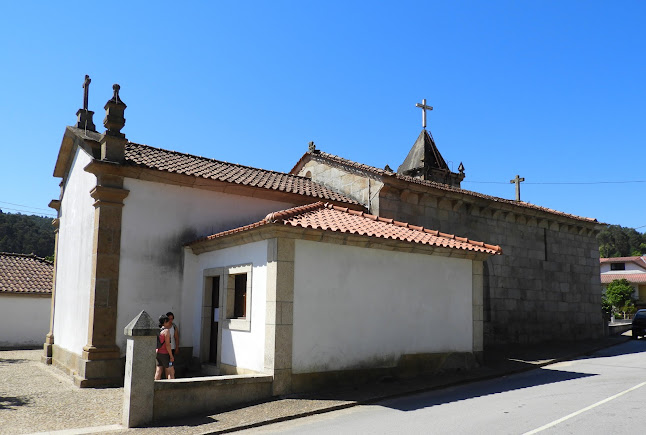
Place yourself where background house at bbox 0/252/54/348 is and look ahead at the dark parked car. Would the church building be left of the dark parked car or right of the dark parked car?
right

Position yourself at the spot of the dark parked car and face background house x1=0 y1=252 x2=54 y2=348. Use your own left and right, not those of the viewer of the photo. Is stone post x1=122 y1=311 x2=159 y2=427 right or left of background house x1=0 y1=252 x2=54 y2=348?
left

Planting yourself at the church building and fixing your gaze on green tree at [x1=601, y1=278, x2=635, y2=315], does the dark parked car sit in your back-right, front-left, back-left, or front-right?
front-right

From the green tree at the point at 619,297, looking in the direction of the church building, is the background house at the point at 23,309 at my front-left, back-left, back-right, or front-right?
front-right
